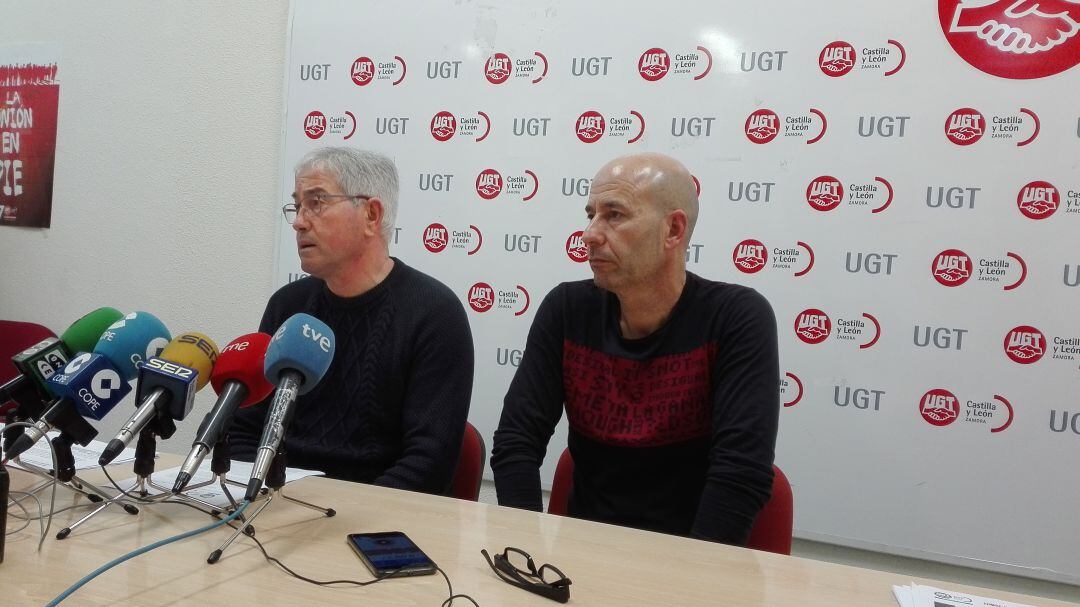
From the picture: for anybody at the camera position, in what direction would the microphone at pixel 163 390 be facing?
facing away from the viewer and to the right of the viewer

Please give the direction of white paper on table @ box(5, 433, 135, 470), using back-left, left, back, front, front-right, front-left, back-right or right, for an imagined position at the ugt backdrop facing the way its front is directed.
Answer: front

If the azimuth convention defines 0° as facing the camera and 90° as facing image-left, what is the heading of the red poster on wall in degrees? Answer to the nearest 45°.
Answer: approximately 45°

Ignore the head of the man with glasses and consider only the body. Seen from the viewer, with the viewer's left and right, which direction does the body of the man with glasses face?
facing the viewer and to the left of the viewer

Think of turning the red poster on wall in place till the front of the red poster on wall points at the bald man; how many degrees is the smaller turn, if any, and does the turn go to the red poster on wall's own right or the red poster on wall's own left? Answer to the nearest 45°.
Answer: approximately 45° to the red poster on wall's own left

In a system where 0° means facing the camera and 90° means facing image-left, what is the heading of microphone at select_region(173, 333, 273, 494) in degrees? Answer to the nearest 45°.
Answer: approximately 225°

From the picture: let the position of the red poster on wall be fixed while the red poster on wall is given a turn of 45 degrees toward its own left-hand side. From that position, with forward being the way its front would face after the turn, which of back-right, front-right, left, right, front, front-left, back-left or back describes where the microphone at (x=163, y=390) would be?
front

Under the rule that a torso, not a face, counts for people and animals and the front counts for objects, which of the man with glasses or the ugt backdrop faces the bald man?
the ugt backdrop

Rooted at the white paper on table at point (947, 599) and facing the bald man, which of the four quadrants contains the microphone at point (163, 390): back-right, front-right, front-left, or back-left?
front-left

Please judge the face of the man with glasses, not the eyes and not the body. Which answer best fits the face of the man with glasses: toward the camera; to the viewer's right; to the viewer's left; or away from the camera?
to the viewer's left
